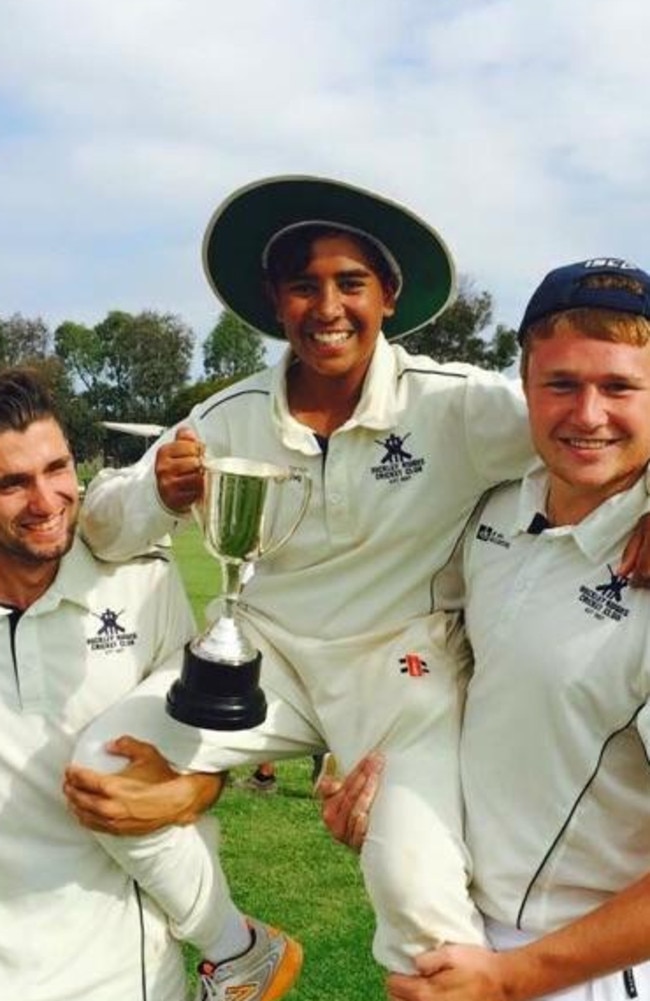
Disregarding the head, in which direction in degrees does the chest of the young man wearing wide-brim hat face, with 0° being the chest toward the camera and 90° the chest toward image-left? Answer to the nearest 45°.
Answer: approximately 0°
